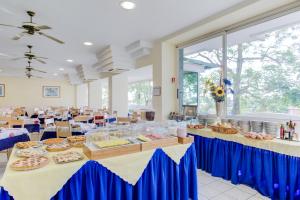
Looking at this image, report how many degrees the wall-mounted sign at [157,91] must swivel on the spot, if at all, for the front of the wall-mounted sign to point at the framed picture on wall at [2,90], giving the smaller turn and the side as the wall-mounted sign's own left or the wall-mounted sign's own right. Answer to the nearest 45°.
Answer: approximately 135° to the wall-mounted sign's own right

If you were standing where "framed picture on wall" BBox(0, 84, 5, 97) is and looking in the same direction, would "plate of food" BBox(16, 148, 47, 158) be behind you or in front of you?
in front

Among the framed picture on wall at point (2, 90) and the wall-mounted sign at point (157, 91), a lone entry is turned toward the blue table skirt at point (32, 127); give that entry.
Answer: the framed picture on wall

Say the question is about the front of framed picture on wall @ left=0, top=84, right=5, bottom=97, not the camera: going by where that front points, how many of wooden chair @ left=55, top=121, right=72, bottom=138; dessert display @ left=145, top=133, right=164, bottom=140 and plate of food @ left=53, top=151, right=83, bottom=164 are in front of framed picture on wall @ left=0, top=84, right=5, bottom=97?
3

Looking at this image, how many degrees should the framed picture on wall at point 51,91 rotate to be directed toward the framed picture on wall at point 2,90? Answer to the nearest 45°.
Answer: approximately 90° to its right

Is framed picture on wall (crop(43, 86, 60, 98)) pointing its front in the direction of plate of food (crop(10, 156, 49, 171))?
yes

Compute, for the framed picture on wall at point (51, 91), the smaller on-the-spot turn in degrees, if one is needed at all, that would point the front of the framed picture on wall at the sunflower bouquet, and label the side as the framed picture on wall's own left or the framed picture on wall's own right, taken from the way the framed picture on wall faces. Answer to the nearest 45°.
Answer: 0° — it already faces it

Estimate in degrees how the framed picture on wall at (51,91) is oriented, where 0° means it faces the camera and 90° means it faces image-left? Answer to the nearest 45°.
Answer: approximately 0°
